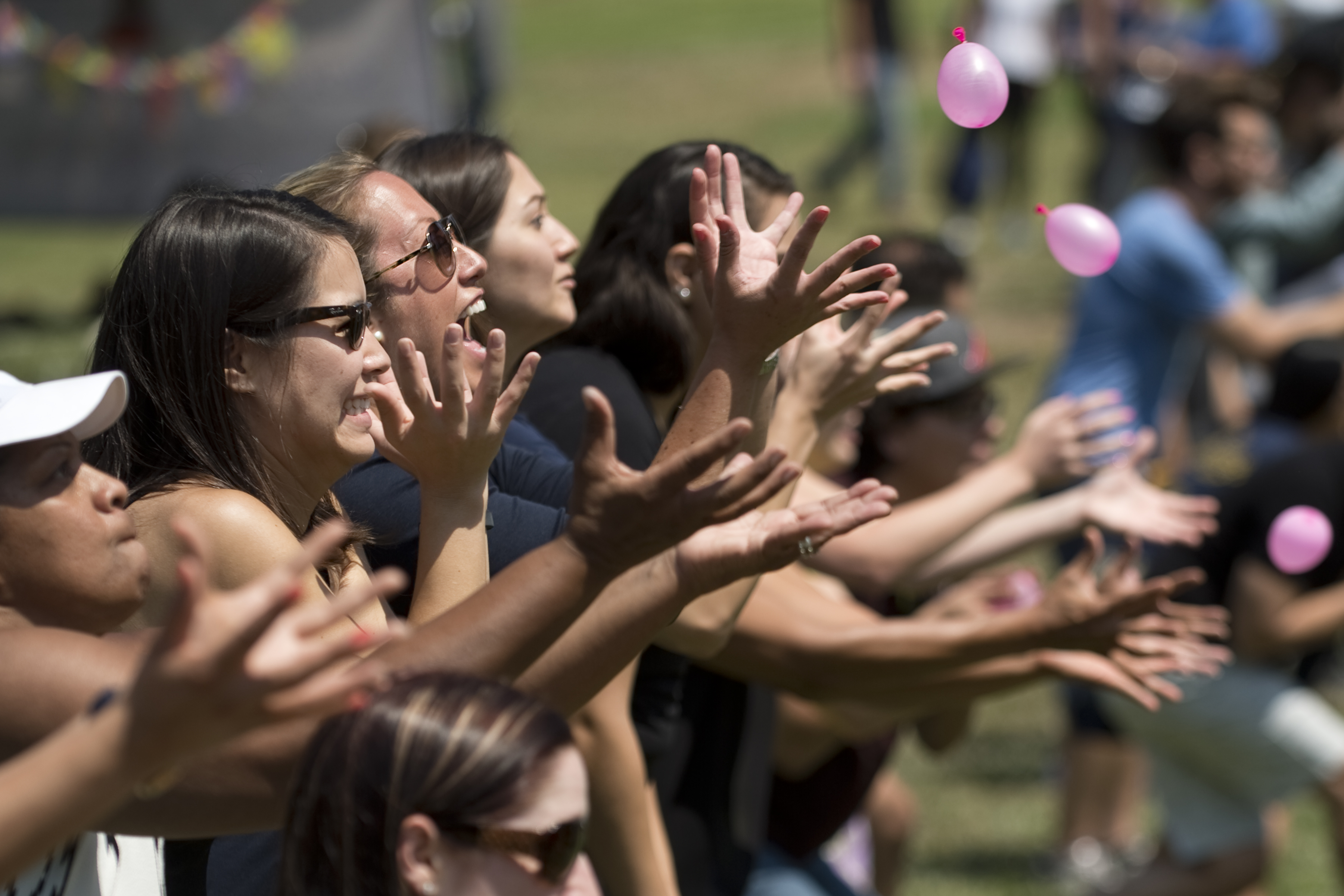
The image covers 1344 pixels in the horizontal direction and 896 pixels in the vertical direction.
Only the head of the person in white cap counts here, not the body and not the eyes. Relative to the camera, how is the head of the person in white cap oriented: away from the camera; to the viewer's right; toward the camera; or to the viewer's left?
to the viewer's right

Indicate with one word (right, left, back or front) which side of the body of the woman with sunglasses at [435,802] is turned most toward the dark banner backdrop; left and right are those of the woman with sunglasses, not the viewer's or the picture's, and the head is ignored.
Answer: left

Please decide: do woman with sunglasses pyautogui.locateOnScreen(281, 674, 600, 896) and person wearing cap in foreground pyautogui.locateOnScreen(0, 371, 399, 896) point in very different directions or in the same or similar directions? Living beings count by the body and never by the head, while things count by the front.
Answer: same or similar directions

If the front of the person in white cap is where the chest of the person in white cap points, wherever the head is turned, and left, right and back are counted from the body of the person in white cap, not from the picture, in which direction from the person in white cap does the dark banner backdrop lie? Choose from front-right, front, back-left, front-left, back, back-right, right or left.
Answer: left

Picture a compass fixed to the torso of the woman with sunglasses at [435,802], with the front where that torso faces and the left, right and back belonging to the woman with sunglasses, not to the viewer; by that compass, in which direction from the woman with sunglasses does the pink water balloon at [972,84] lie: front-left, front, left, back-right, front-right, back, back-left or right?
front-left

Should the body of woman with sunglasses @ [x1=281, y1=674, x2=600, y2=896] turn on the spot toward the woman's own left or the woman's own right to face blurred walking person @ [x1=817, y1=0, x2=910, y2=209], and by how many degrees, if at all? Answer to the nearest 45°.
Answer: approximately 90° to the woman's own left

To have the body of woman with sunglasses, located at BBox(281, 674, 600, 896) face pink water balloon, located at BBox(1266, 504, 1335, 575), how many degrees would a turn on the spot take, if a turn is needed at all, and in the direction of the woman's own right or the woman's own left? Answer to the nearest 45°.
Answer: approximately 45° to the woman's own left

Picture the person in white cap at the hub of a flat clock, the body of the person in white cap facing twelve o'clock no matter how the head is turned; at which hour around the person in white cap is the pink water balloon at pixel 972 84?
The pink water balloon is roughly at 11 o'clock from the person in white cap.

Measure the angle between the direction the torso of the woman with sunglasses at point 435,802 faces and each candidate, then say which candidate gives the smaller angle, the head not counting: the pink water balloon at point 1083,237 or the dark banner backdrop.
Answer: the pink water balloon

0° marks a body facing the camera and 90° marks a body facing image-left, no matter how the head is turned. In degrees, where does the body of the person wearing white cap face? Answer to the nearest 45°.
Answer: approximately 270°

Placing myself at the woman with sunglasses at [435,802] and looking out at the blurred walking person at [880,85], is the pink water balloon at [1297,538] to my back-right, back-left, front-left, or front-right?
front-right

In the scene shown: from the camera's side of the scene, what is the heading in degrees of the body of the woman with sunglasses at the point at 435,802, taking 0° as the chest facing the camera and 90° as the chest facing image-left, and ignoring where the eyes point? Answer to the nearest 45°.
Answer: approximately 270°
